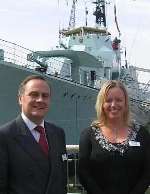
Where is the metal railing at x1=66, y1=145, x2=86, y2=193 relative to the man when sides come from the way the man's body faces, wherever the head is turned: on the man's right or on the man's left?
on the man's left

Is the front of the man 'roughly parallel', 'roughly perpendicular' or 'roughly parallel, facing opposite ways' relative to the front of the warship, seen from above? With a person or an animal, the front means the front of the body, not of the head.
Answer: roughly perpendicular

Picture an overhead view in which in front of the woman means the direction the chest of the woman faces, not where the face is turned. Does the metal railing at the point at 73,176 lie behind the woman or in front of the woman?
behind

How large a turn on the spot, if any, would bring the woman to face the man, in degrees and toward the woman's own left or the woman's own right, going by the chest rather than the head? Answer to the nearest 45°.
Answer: approximately 45° to the woman's own right

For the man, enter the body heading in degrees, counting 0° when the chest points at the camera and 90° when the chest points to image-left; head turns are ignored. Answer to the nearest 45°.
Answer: approximately 315°

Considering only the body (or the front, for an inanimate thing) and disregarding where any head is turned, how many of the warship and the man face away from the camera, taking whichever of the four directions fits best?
0

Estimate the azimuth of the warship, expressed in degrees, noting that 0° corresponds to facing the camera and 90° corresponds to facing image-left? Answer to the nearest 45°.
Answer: approximately 45°

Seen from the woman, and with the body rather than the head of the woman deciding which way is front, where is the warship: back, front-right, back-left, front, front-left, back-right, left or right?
back

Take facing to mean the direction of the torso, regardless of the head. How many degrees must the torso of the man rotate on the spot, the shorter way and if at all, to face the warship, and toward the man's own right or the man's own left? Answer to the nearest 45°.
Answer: approximately 135° to the man's own left

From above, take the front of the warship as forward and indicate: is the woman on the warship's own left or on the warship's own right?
on the warship's own left

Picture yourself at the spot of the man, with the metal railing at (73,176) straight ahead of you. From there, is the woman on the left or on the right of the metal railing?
right

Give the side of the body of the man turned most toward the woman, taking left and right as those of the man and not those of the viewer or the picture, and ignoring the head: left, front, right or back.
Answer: left

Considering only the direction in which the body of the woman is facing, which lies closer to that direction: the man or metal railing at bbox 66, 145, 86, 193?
the man
